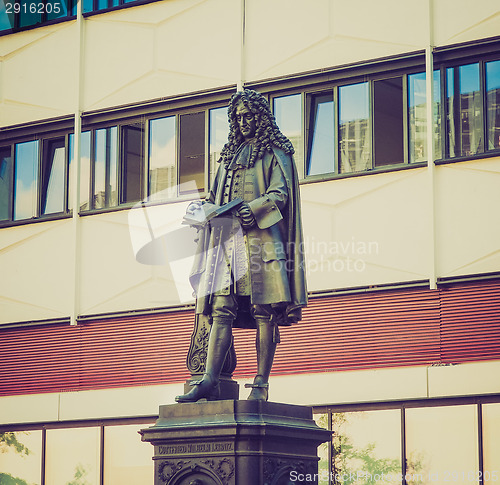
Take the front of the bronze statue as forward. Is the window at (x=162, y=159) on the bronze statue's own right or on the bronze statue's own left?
on the bronze statue's own right

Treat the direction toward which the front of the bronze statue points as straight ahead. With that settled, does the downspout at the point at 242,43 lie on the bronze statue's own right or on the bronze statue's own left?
on the bronze statue's own right

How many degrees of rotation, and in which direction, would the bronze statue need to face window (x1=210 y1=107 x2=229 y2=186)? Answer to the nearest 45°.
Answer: approximately 135° to its right

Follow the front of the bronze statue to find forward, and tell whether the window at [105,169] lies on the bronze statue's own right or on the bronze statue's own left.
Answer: on the bronze statue's own right

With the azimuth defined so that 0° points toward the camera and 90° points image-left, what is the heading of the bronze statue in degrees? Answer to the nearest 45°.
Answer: approximately 45°

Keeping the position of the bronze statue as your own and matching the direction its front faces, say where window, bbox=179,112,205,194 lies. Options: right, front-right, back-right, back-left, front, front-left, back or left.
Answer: back-right

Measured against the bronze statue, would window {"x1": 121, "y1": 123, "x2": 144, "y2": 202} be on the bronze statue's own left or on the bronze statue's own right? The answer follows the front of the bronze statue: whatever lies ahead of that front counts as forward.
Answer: on the bronze statue's own right

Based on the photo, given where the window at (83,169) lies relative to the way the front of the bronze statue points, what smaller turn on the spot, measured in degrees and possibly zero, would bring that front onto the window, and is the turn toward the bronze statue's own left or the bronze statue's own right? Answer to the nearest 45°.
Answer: approximately 135° to the bronze statue's own right
